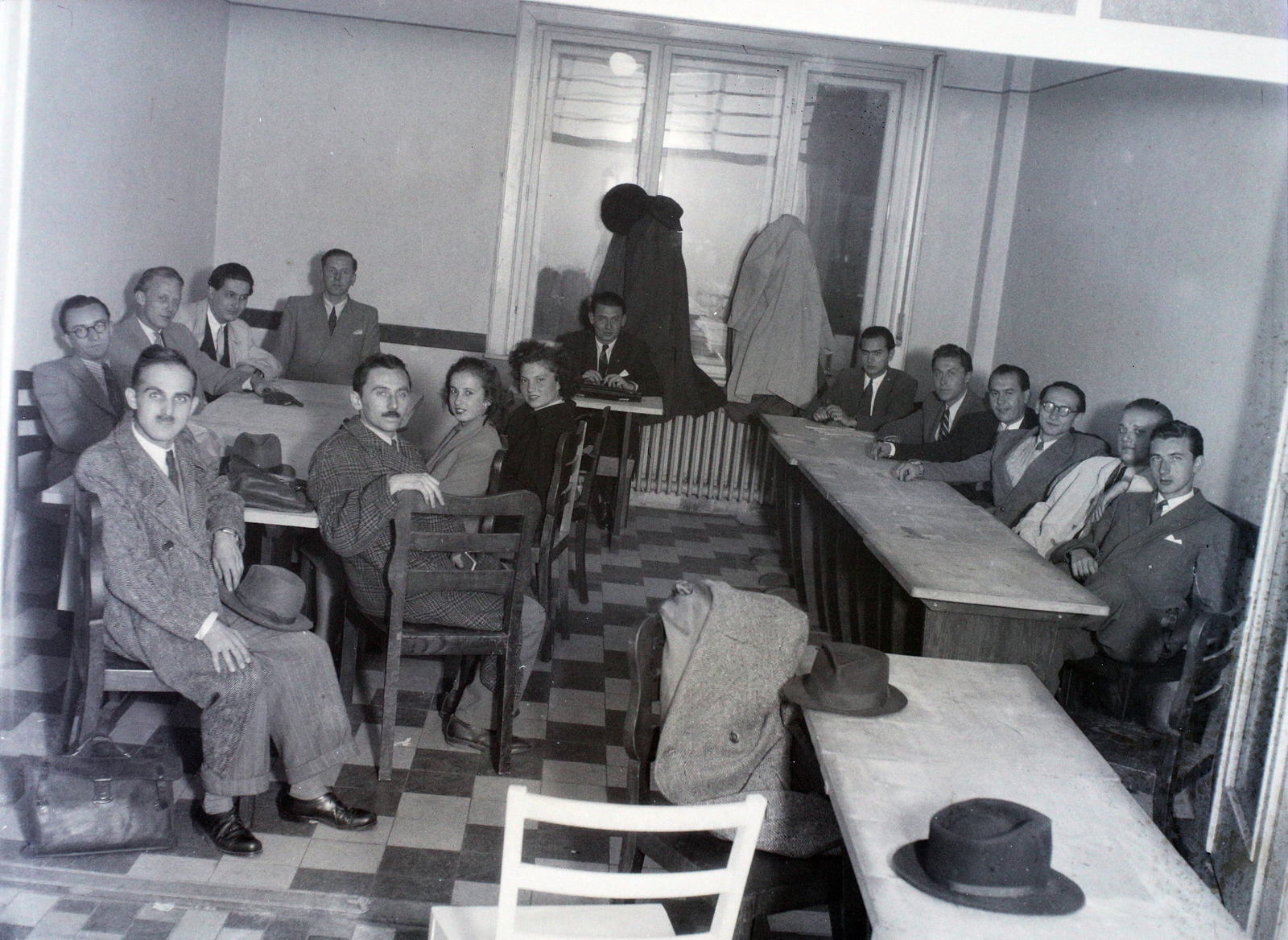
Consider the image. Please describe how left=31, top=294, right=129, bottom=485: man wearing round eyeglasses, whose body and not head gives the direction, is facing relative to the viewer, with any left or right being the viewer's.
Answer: facing the viewer and to the right of the viewer

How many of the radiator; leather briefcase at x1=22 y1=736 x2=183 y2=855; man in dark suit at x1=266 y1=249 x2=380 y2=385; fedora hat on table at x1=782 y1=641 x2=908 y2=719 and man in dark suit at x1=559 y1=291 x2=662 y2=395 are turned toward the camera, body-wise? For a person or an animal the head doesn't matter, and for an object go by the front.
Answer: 4

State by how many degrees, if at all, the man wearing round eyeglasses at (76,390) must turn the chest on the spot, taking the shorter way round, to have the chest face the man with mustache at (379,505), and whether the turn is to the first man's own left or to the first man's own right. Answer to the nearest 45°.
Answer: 0° — they already face them

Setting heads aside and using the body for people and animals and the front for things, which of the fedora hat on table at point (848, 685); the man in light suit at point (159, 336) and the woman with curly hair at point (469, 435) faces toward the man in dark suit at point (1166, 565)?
the man in light suit

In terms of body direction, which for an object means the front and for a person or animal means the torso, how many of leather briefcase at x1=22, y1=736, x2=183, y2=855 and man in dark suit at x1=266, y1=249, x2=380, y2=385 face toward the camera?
2

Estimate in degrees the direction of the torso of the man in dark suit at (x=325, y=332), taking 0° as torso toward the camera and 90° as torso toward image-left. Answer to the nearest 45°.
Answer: approximately 0°

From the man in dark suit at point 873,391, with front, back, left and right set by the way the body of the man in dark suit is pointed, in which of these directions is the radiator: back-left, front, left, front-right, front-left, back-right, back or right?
right

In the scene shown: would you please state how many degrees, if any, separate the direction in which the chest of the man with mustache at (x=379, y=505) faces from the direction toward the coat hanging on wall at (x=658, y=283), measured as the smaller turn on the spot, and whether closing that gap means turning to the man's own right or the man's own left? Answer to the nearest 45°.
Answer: approximately 135° to the man's own left

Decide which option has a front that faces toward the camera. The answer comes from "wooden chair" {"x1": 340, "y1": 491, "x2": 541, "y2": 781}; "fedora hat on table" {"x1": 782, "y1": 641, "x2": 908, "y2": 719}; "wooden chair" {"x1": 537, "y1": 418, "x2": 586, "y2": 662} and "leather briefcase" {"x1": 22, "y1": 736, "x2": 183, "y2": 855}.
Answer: the leather briefcase

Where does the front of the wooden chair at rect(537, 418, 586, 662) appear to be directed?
to the viewer's left

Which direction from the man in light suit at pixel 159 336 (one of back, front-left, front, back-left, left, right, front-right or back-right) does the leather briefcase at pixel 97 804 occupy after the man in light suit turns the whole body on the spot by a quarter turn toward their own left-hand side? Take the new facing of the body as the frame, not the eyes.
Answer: back-right

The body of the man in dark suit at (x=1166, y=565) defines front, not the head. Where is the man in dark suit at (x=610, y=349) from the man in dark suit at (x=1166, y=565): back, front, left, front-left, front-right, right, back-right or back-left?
right

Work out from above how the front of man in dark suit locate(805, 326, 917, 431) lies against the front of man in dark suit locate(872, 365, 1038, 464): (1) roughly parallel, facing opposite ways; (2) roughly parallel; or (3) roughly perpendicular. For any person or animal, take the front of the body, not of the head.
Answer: roughly parallel

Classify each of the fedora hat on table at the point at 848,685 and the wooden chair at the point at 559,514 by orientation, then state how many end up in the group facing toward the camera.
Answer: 0

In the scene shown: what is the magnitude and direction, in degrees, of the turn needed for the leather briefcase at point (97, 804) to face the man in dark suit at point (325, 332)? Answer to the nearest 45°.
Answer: approximately 180°

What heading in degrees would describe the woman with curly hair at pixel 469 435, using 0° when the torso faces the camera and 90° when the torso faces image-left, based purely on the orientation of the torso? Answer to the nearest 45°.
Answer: approximately 45°
